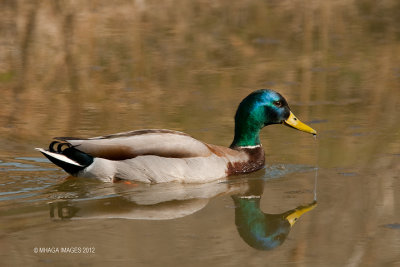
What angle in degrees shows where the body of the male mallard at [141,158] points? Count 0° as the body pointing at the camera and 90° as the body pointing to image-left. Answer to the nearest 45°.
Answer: approximately 270°
